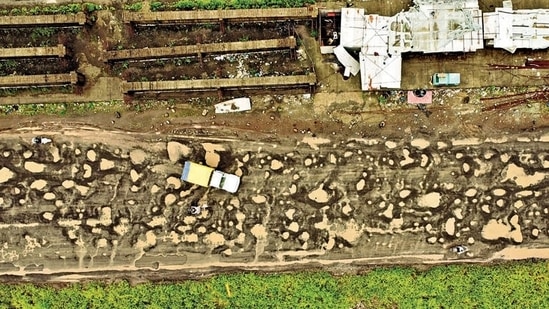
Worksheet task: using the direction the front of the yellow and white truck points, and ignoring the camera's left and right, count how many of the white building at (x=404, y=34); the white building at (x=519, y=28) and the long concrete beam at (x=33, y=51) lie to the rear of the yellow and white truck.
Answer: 1

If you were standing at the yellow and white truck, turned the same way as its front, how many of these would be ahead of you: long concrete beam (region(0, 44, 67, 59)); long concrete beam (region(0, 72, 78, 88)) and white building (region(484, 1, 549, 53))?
1

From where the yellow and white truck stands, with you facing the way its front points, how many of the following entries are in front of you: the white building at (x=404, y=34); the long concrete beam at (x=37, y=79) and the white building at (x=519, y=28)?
2

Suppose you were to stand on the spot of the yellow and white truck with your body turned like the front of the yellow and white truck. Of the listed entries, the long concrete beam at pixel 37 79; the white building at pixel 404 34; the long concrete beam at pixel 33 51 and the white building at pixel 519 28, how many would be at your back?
2

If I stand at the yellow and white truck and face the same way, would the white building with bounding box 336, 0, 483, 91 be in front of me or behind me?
in front

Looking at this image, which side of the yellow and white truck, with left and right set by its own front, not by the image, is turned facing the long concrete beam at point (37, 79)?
back

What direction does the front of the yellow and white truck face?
to the viewer's right

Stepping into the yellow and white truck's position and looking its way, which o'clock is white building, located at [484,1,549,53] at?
The white building is roughly at 12 o'clock from the yellow and white truck.
